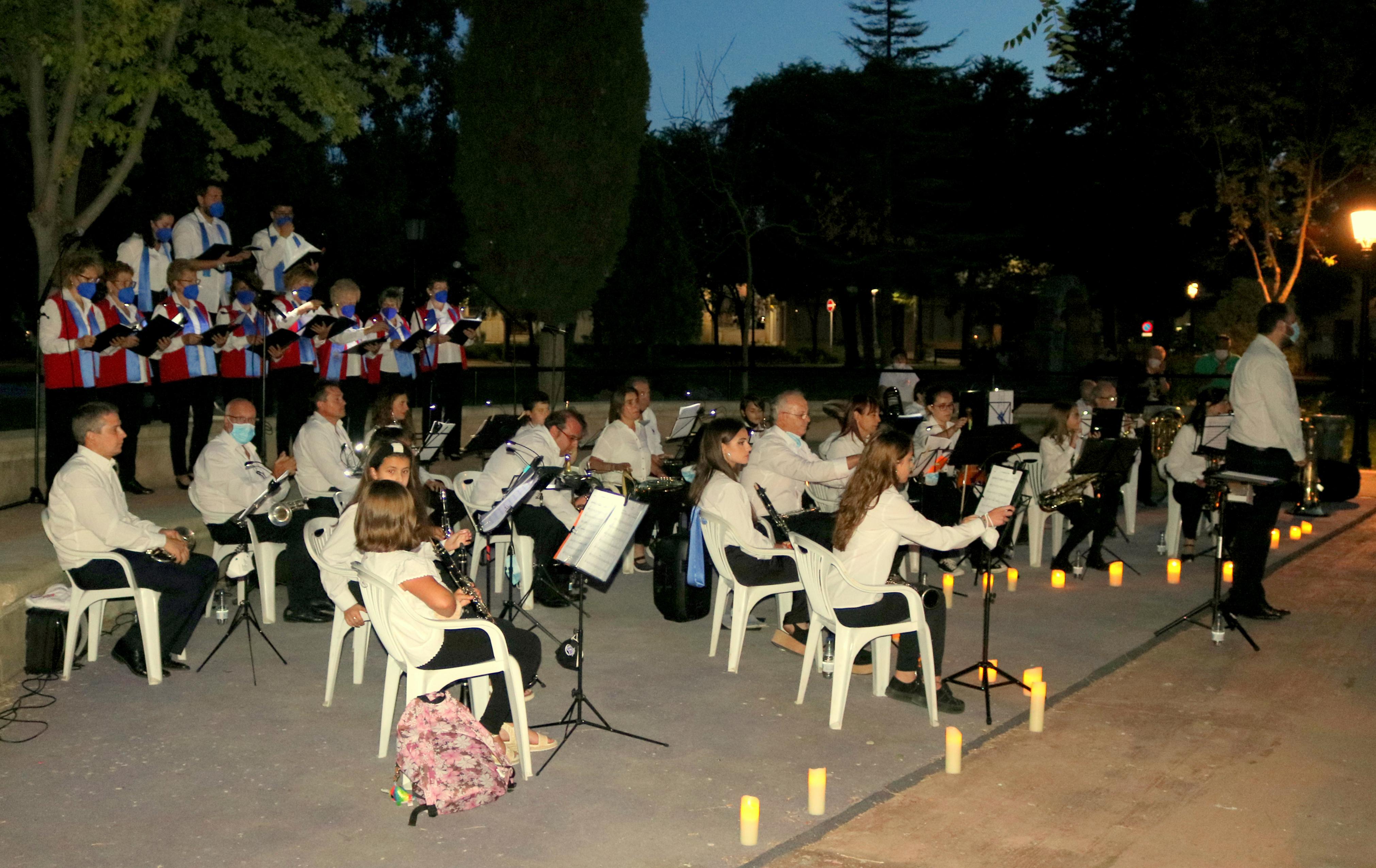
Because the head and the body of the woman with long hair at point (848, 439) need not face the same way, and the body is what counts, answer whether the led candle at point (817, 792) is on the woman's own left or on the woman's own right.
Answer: on the woman's own right

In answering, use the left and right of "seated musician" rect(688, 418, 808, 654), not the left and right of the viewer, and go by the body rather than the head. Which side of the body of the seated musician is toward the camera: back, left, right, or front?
right

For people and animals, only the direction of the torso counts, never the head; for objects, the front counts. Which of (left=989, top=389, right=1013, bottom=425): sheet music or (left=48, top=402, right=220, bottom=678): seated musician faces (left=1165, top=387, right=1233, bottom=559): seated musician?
(left=48, top=402, right=220, bottom=678): seated musician

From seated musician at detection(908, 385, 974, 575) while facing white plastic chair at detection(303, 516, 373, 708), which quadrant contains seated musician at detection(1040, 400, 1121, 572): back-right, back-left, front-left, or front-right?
back-left

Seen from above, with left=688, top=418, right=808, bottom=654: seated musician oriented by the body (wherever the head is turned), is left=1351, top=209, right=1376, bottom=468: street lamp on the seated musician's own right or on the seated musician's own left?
on the seated musician's own left

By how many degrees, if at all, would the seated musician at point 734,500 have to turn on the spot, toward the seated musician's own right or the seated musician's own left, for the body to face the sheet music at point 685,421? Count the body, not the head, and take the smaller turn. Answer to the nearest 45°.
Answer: approximately 90° to the seated musician's own left

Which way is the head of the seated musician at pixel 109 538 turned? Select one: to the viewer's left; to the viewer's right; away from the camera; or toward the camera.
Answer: to the viewer's right

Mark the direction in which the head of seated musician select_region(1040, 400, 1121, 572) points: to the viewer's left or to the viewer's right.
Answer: to the viewer's right

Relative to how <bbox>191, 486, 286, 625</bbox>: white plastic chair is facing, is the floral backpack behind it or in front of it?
in front

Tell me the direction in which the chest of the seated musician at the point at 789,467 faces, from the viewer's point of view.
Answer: to the viewer's right

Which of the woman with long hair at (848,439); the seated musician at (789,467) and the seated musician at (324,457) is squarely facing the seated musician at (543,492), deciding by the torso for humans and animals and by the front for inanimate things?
the seated musician at (324,457)

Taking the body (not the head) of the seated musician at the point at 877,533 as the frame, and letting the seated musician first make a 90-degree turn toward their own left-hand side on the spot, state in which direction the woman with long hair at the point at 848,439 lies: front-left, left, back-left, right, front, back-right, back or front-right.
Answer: front

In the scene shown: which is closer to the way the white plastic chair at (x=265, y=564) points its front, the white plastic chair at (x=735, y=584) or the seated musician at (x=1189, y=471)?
the white plastic chair

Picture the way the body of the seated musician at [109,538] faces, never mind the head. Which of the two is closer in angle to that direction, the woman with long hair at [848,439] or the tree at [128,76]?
the woman with long hair

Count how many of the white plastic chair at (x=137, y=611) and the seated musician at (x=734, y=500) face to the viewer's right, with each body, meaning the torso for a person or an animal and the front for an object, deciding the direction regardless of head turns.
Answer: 2
